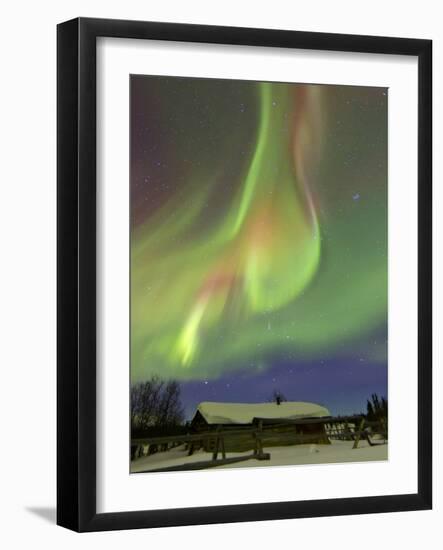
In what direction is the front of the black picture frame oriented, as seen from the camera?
facing the viewer and to the right of the viewer
